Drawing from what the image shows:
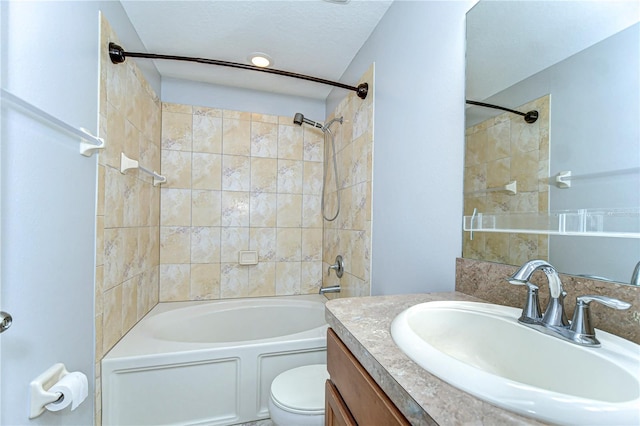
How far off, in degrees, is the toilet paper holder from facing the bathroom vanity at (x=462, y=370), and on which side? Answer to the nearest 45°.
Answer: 0° — it already faces it

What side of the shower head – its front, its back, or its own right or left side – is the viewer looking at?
left

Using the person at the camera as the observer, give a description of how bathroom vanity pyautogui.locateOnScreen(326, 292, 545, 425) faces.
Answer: facing the viewer and to the left of the viewer

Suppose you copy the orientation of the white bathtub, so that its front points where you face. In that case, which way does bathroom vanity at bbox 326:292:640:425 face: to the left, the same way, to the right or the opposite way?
to the right

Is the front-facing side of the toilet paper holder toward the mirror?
yes

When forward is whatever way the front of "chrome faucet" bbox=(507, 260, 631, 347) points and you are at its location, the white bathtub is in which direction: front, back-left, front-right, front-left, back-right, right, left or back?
front-right

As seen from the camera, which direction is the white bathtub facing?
toward the camera

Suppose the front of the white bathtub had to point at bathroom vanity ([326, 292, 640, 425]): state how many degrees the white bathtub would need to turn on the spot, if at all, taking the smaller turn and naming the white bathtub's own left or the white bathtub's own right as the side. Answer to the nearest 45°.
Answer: approximately 45° to the white bathtub's own left

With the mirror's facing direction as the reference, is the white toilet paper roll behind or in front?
in front
